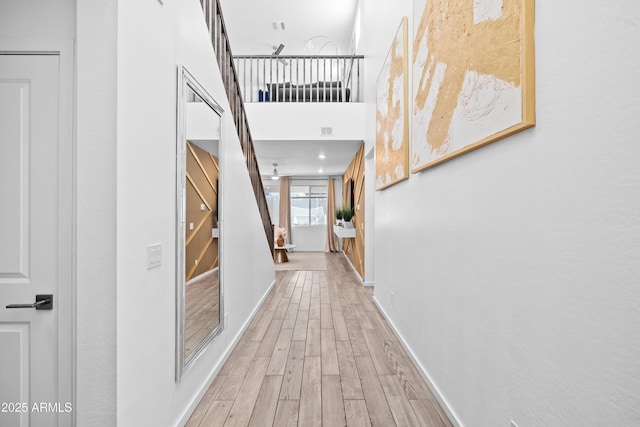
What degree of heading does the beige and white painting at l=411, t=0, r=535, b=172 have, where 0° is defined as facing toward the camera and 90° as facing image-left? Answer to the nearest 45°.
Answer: approximately 45°

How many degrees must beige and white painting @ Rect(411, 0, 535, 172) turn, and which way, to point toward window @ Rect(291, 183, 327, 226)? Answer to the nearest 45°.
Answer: approximately 90° to its right

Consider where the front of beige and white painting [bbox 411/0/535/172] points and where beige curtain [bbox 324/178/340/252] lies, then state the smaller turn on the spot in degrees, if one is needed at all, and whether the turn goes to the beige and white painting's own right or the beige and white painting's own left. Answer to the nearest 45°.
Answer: approximately 90° to the beige and white painting's own right

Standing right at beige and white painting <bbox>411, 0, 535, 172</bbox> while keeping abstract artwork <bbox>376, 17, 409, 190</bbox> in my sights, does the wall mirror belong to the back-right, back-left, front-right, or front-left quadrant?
front-left

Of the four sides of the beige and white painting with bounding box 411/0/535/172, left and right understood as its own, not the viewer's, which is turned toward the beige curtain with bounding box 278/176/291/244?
right

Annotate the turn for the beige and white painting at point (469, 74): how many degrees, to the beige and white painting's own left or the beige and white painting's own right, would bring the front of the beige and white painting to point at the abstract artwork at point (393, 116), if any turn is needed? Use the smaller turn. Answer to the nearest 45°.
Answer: approximately 90° to the beige and white painting's own right

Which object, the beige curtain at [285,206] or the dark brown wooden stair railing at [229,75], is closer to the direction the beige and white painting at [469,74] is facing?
the dark brown wooden stair railing

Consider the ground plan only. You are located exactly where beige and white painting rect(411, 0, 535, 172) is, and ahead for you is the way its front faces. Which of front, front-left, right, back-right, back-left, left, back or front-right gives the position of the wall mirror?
front-right

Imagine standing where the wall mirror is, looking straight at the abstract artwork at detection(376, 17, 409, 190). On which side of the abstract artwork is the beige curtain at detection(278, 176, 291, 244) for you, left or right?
left

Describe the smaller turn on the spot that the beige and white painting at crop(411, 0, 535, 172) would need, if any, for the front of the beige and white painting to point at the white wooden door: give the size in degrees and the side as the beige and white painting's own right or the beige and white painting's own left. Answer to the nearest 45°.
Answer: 0° — it already faces it

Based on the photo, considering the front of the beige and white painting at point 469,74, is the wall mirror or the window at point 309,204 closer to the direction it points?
the wall mirror

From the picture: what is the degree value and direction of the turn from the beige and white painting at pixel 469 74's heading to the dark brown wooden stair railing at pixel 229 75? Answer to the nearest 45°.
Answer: approximately 45° to its right
